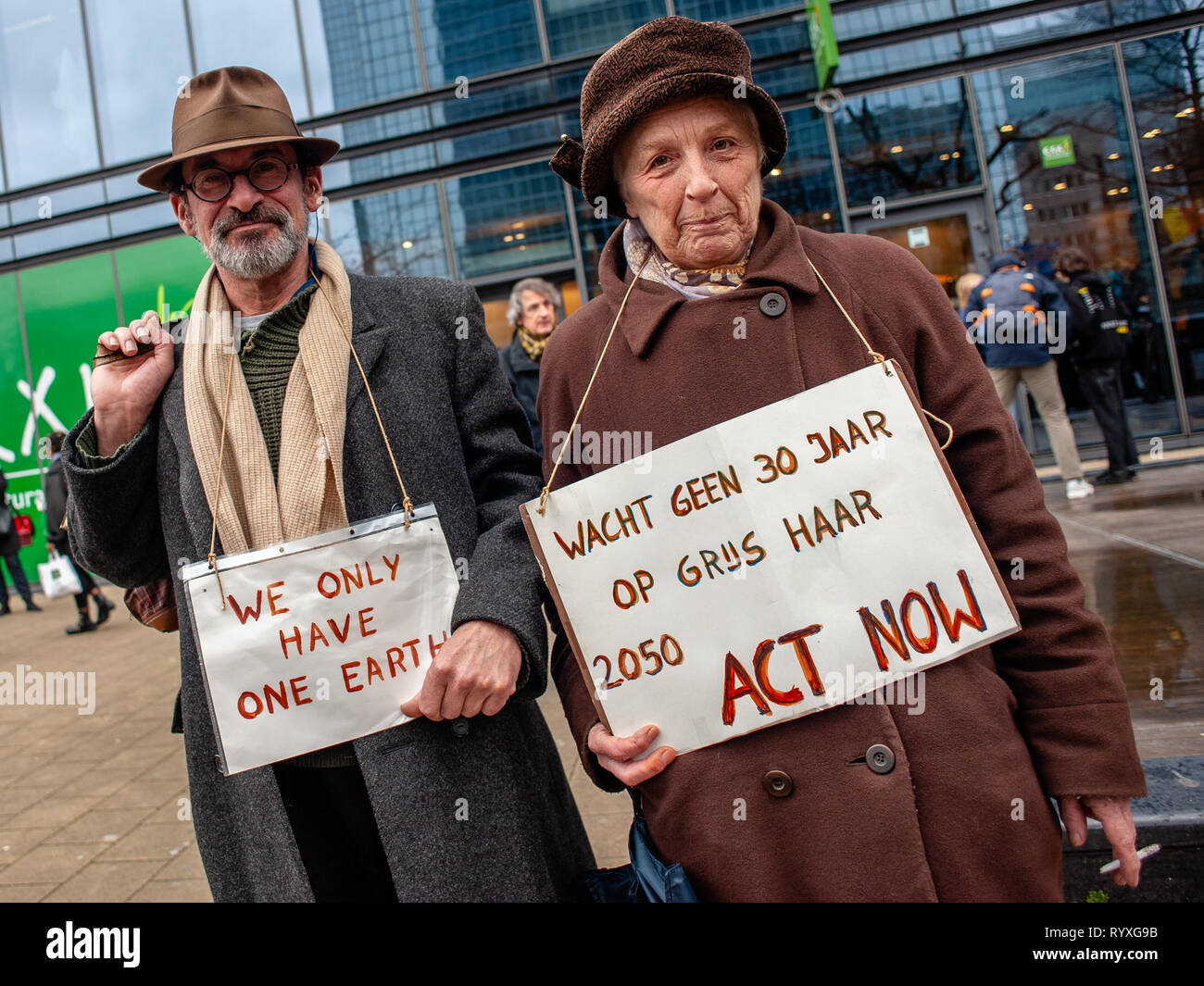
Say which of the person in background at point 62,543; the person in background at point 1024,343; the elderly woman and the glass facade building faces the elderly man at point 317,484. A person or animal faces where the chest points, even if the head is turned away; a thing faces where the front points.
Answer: the glass facade building

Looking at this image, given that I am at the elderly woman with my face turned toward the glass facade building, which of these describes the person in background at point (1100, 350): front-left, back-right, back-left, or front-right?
front-right

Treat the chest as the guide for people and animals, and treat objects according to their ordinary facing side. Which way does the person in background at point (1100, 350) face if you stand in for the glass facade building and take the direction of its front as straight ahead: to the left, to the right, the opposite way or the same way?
the opposite way

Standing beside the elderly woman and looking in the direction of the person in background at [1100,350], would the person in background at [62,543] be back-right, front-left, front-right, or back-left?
front-left

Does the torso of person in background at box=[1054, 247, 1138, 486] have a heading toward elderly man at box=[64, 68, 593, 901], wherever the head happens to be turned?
no

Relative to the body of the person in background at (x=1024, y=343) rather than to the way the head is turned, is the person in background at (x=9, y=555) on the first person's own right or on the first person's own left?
on the first person's own left

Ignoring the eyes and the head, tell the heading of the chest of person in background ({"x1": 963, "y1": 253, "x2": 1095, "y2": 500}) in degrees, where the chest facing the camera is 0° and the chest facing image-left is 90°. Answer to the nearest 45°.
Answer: approximately 180°

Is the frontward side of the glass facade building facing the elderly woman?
yes

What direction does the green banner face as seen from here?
toward the camera

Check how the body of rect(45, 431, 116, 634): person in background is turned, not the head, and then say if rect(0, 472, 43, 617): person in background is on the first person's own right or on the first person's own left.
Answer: on the first person's own right

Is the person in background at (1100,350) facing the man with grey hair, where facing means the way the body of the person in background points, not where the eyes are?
no

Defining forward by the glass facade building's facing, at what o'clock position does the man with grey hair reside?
The man with grey hair is roughly at 12 o'clock from the glass facade building.

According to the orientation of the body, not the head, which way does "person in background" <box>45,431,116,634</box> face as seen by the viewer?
to the viewer's left

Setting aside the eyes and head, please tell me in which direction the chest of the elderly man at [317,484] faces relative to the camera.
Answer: toward the camera

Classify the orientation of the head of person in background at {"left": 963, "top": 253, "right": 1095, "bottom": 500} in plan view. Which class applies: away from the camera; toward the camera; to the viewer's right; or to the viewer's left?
away from the camera

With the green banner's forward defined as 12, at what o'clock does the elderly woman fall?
The elderly woman is roughly at 12 o'clock from the green banner.

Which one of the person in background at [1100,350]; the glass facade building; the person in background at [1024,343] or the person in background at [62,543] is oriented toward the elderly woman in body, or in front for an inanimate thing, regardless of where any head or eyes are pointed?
the glass facade building
